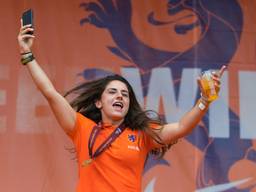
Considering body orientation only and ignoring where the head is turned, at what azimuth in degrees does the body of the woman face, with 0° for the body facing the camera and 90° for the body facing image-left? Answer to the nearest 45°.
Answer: approximately 0°
